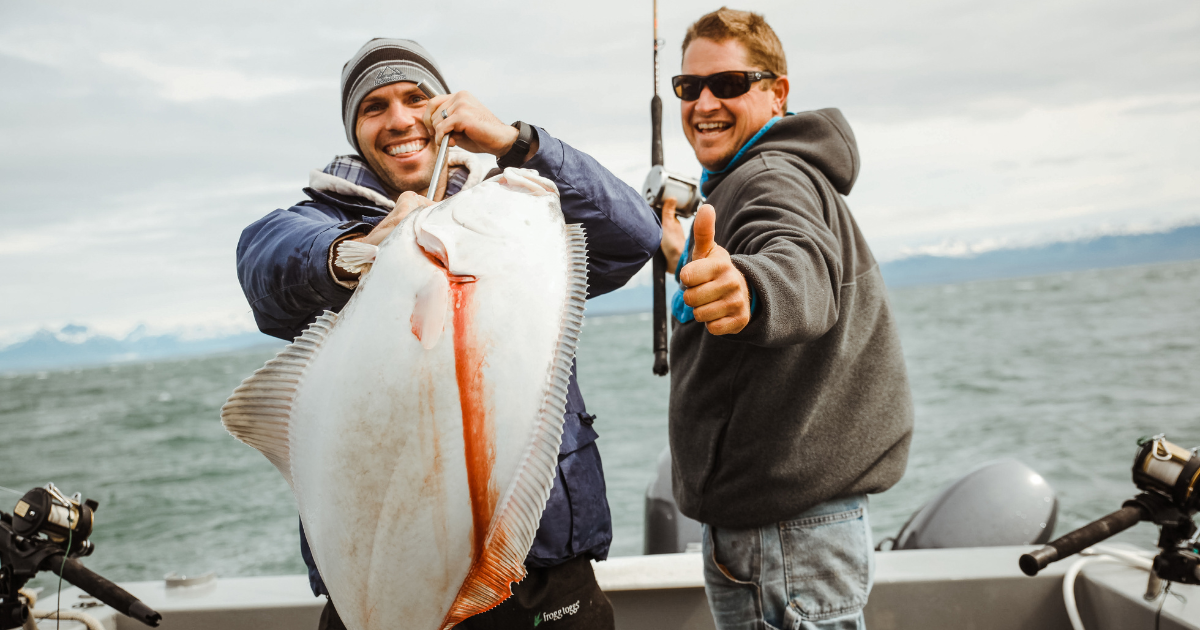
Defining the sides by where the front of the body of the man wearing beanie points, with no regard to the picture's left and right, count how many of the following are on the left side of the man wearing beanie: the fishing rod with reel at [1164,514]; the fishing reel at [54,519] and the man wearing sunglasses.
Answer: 2

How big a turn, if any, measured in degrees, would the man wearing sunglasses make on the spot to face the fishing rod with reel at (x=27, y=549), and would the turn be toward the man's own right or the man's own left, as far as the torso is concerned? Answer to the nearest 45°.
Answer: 0° — they already face it

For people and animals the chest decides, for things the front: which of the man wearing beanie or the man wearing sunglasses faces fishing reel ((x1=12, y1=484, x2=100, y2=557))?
the man wearing sunglasses

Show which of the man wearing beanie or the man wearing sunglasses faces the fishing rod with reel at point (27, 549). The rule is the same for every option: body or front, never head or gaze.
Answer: the man wearing sunglasses

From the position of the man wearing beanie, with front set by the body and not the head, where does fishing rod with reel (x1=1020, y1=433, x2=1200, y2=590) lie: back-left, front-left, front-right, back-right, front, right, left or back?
left

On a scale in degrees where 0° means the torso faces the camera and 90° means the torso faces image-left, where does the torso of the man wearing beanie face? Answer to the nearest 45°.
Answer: approximately 0°

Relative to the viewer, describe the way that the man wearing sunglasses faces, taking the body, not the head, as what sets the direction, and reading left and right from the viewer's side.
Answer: facing to the left of the viewer
